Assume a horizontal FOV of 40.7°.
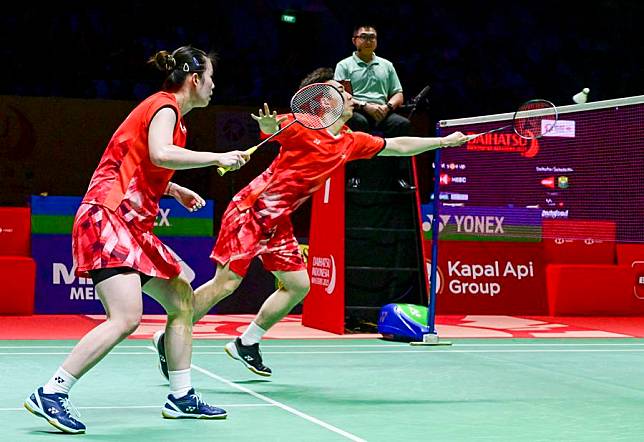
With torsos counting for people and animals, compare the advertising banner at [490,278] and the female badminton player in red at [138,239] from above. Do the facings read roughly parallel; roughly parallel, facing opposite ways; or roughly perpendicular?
roughly perpendicular

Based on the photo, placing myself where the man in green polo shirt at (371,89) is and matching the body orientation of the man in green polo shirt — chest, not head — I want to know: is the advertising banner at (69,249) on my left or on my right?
on my right

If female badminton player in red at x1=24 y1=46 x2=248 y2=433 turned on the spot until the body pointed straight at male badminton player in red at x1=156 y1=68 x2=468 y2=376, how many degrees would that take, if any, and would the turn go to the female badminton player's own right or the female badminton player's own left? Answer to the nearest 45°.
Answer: approximately 45° to the female badminton player's own left

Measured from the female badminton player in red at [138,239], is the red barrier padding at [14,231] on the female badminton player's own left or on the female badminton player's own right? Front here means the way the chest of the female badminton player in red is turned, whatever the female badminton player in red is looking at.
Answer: on the female badminton player's own left

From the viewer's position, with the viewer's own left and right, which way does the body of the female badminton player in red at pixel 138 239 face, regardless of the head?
facing to the right of the viewer

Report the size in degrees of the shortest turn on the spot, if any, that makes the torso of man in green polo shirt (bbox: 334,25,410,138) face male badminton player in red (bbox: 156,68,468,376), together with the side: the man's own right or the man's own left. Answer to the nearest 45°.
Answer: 0° — they already face them

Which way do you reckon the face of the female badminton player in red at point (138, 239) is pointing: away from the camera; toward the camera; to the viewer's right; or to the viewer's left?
to the viewer's right

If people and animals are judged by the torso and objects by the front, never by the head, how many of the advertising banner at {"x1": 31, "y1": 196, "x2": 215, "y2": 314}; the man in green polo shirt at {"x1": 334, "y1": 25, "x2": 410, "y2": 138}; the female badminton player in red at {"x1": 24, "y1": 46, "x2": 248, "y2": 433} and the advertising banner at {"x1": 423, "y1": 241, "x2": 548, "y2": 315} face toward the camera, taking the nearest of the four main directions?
3

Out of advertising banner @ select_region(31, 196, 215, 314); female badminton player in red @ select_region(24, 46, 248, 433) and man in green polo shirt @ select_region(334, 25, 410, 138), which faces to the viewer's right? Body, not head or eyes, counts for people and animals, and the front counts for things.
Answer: the female badminton player in red
